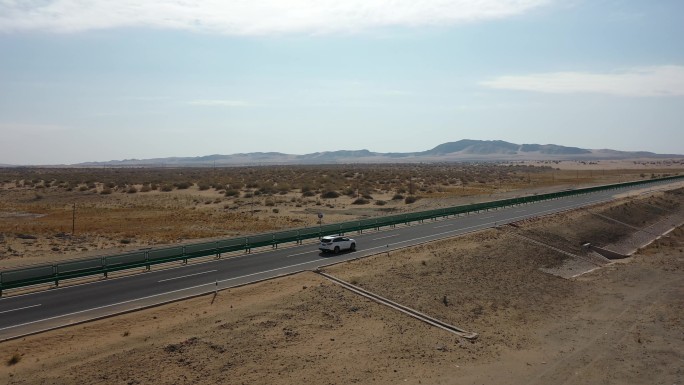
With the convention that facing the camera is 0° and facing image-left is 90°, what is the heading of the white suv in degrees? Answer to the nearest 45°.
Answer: approximately 225°

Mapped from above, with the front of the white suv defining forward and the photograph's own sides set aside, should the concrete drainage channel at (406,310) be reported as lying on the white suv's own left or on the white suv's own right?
on the white suv's own right
